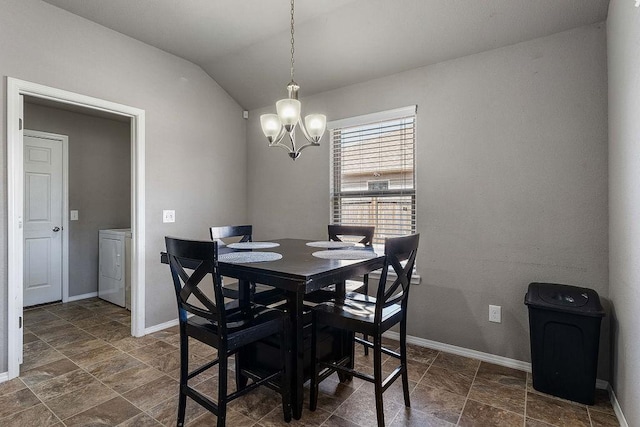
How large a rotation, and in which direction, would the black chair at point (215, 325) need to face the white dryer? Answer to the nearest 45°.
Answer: approximately 90° to its left

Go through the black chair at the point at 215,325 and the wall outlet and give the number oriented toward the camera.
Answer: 1

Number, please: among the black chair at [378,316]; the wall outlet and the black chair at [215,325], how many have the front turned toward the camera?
1

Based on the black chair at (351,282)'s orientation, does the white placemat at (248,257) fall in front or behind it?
in front

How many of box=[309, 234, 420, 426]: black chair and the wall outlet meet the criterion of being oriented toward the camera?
1

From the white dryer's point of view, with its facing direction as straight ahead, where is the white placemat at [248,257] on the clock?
The white placemat is roughly at 10 o'clock from the white dryer.

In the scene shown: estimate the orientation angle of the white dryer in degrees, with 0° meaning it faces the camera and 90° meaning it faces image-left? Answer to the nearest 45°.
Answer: approximately 45°

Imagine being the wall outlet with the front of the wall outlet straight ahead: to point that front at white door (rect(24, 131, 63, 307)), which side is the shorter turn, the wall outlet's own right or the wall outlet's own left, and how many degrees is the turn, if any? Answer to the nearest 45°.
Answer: approximately 90° to the wall outlet's own right

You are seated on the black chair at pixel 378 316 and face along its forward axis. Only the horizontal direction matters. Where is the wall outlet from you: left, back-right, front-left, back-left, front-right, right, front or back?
right

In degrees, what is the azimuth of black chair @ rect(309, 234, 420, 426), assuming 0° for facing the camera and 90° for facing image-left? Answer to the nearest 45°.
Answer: approximately 135°

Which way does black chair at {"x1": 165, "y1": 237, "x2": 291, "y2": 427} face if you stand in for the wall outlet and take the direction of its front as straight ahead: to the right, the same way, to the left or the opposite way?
the opposite way

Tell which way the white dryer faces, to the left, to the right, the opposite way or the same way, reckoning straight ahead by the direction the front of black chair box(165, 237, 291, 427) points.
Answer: the opposite way

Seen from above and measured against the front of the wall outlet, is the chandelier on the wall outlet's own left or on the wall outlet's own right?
on the wall outlet's own right
